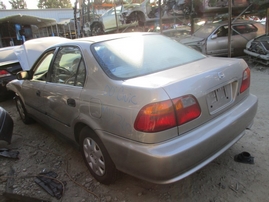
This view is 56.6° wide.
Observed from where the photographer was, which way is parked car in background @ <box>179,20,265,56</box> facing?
facing the viewer and to the left of the viewer

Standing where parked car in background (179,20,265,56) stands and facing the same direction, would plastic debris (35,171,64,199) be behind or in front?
in front

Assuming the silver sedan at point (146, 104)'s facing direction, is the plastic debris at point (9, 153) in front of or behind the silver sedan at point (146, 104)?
in front

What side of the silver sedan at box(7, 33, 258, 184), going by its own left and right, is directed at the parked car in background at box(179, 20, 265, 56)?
right

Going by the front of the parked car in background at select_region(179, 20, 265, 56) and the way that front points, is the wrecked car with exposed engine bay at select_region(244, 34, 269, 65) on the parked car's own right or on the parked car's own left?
on the parked car's own left

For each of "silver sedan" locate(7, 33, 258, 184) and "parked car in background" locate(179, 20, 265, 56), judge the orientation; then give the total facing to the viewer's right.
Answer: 0

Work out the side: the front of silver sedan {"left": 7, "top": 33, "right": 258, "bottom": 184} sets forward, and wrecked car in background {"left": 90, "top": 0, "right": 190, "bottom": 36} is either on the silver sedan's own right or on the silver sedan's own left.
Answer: on the silver sedan's own right

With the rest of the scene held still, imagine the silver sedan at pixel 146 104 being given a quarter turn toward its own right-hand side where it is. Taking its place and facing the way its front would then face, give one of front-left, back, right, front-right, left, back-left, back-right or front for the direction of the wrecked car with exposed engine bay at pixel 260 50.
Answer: front

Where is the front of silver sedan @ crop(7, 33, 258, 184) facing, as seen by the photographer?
facing away from the viewer and to the left of the viewer
